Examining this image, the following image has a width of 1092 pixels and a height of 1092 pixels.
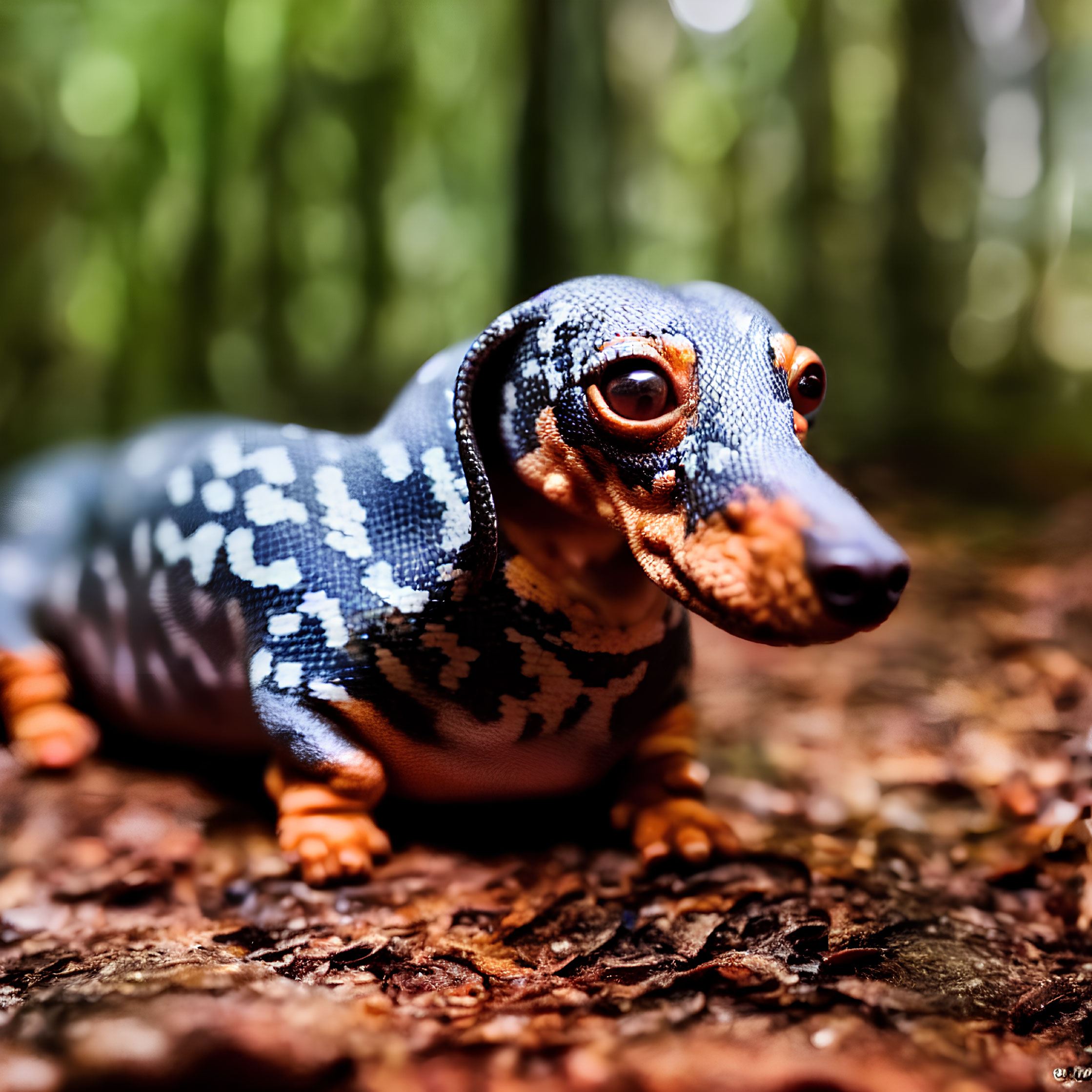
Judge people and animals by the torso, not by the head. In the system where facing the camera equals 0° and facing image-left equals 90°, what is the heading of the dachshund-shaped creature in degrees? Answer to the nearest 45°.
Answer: approximately 315°
